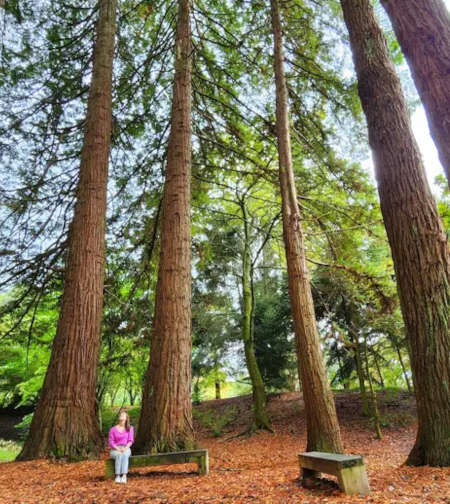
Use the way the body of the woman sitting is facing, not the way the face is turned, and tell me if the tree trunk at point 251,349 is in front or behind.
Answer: behind

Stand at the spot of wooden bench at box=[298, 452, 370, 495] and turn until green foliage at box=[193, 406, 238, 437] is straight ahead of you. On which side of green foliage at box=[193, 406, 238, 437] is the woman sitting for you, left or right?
left

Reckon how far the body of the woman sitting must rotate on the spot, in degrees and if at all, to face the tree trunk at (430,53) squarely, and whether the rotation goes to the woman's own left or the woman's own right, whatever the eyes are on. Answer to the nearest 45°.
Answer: approximately 45° to the woman's own left

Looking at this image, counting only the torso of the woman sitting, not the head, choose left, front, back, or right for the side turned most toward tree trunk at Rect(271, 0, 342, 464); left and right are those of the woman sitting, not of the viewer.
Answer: left

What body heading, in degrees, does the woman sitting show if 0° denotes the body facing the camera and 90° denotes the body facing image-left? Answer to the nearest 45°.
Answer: approximately 0°

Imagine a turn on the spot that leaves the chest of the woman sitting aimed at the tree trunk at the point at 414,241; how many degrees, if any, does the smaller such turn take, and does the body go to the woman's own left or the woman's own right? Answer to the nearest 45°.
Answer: approximately 45° to the woman's own left
